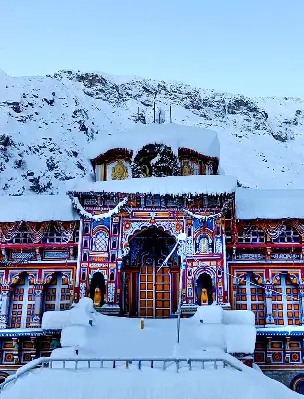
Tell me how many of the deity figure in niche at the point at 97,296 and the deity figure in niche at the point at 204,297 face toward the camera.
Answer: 2

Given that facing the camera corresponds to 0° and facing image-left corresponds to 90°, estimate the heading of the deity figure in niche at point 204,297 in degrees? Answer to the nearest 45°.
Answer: approximately 0°

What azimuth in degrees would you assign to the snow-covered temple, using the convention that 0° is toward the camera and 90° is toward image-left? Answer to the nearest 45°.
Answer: approximately 0°

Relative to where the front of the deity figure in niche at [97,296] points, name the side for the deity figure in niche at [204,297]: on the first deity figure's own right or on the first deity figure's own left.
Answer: on the first deity figure's own left

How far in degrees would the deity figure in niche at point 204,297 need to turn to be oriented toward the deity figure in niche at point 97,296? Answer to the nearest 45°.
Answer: approximately 90° to its right
